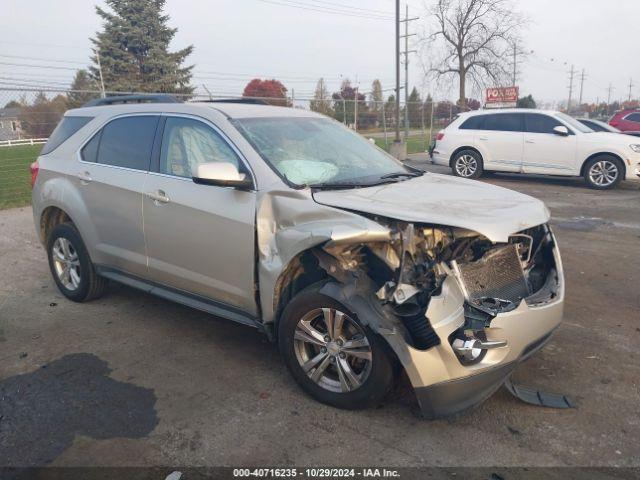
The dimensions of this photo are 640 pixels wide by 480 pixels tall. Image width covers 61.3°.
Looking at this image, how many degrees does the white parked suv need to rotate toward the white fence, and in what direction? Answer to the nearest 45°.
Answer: approximately 180°

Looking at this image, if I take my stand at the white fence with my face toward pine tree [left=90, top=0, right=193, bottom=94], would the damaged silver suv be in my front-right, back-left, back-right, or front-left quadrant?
back-right

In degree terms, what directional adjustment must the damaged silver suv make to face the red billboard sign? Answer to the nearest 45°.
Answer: approximately 90° to its left

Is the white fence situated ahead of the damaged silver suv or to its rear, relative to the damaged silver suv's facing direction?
to the rear

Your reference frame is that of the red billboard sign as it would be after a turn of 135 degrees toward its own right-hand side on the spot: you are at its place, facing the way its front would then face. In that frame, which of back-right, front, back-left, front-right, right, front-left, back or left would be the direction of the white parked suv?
back-left

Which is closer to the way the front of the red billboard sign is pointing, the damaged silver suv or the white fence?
the damaged silver suv

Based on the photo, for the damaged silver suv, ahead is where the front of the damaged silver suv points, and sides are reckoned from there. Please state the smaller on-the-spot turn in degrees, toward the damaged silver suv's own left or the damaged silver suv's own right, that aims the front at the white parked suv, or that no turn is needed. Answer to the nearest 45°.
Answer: approximately 90° to the damaged silver suv's own left

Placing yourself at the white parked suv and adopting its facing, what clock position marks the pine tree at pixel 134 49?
The pine tree is roughly at 7 o'clock from the white parked suv.

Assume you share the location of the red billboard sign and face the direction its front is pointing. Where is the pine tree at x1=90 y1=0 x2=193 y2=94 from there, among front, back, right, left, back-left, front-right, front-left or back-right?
right

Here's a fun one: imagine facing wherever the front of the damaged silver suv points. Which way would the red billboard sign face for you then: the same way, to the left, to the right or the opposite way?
to the right

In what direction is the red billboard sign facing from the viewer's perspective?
toward the camera

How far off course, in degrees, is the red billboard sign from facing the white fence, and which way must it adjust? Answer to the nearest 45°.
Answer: approximately 45° to its right

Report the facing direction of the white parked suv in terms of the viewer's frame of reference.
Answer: facing to the right of the viewer

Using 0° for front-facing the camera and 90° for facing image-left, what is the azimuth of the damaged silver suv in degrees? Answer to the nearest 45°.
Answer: approximately 315°

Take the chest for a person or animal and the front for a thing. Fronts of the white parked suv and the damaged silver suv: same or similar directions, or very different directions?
same or similar directions
